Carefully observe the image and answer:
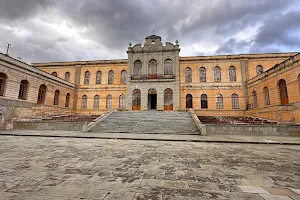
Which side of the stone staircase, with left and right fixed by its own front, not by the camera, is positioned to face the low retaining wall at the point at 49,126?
right

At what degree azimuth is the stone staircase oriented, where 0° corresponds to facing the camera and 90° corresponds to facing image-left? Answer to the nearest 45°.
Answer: approximately 0°

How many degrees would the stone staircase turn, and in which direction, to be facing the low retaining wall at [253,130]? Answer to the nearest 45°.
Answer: approximately 90° to its left
